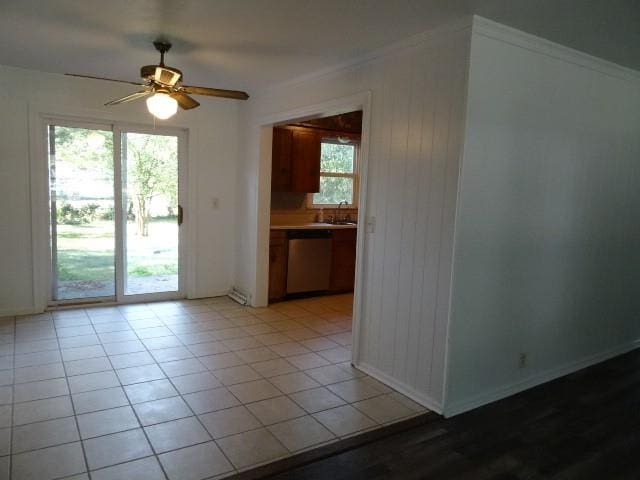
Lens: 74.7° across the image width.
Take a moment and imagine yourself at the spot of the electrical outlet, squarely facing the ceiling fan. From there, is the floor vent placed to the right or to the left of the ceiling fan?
right

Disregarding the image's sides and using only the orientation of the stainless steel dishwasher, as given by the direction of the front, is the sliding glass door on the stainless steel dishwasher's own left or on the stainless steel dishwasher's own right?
on the stainless steel dishwasher's own right

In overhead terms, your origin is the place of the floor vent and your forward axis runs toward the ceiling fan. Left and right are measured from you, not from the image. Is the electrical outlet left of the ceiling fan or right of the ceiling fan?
left

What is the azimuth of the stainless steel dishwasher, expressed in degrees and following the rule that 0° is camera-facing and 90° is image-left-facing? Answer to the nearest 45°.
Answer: approximately 315°
